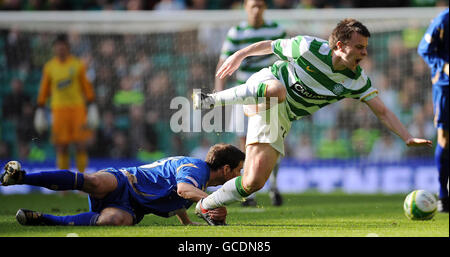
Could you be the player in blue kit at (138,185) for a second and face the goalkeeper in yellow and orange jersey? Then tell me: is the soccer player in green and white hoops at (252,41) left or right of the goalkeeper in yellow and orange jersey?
right

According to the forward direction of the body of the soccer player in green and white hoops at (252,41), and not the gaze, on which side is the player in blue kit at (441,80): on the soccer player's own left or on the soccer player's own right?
on the soccer player's own left

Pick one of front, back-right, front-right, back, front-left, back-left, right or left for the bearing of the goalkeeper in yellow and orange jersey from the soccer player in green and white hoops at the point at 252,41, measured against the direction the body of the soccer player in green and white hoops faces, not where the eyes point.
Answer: back-right

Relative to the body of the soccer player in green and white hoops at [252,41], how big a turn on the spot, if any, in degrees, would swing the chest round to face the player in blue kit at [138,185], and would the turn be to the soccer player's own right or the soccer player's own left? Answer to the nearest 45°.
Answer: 0° — they already face them

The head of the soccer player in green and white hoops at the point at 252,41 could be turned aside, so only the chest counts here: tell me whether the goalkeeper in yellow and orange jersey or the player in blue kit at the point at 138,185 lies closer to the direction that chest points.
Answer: the player in blue kit

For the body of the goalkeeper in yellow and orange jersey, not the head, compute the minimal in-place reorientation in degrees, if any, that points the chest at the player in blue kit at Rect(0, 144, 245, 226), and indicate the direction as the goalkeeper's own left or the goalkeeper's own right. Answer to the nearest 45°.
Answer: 0° — they already face them

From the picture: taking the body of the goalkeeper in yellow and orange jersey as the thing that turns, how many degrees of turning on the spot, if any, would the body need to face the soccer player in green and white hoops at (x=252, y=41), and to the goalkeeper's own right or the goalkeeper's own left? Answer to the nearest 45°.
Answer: approximately 45° to the goalkeeper's own left

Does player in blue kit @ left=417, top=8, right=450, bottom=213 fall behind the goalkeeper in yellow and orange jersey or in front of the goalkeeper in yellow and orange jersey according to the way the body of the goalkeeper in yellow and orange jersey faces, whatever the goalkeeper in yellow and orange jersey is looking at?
in front

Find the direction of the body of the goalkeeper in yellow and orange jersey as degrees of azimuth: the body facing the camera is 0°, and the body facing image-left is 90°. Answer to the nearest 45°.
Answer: approximately 0°

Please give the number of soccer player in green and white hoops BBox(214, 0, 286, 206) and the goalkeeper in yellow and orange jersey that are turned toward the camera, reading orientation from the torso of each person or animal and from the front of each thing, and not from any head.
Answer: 2
